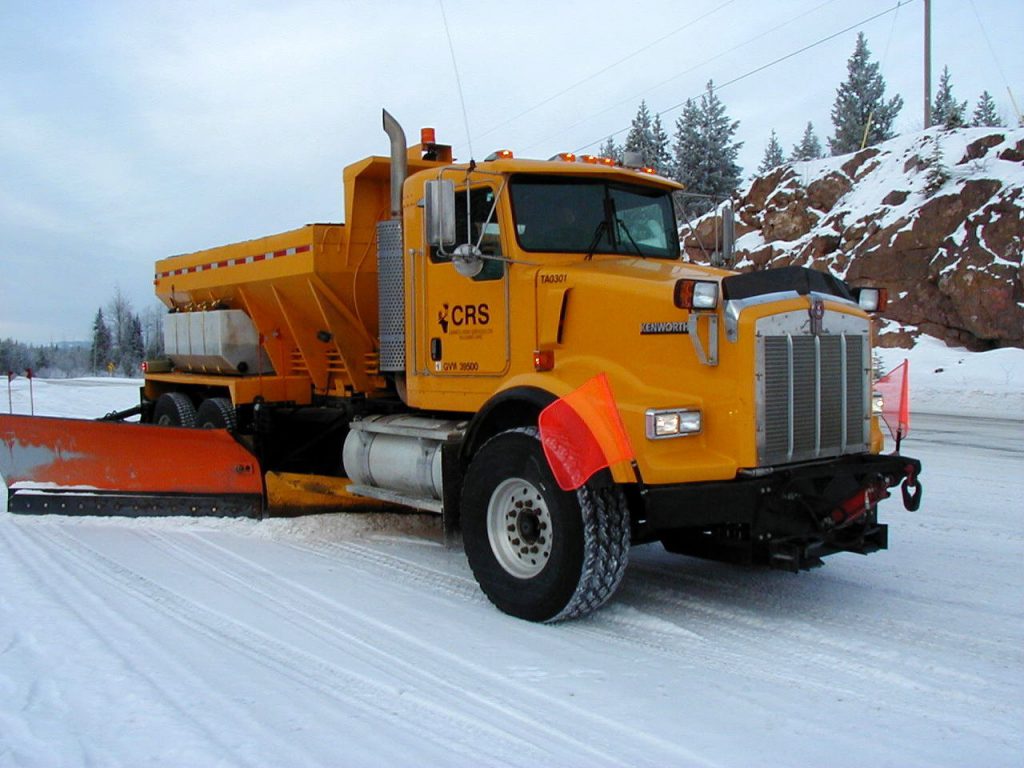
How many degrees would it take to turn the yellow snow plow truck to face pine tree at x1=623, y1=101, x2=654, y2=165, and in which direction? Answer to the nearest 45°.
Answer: approximately 135° to its left

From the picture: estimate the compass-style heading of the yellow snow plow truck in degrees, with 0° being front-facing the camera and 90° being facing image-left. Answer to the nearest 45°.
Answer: approximately 315°

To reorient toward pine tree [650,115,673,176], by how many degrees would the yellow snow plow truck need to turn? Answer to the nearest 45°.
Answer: approximately 135° to its left

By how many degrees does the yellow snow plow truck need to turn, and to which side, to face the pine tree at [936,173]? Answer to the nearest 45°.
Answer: approximately 90° to its left

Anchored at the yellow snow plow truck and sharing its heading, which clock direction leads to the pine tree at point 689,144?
The pine tree is roughly at 8 o'clock from the yellow snow plow truck.

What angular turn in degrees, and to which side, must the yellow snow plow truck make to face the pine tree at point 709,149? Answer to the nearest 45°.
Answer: approximately 135° to its left
